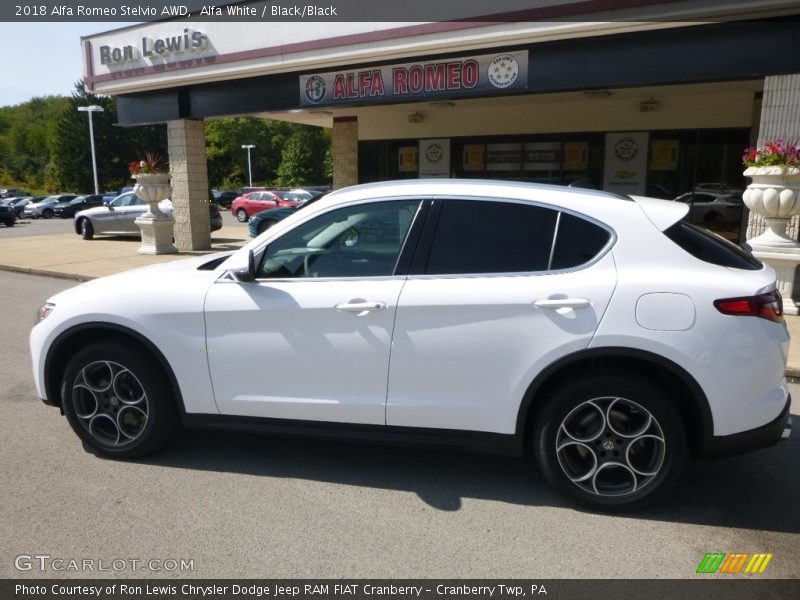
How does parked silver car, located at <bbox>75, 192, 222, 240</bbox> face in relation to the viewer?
to the viewer's left

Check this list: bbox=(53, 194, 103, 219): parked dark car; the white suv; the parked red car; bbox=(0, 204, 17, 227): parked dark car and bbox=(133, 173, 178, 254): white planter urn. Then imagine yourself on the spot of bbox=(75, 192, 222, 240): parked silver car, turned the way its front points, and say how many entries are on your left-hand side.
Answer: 2

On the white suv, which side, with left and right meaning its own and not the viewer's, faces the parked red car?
right

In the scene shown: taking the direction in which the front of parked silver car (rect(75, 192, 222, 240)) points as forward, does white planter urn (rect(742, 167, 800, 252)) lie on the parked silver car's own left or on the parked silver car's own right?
on the parked silver car's own left

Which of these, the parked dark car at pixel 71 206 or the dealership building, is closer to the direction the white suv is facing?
the parked dark car

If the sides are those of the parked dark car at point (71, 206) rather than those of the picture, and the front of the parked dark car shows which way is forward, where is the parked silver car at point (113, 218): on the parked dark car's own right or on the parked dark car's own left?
on the parked dark car's own left

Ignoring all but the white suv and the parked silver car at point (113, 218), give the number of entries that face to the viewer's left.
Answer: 2

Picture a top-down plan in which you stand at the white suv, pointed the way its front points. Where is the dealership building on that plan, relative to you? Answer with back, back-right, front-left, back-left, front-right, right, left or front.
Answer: right

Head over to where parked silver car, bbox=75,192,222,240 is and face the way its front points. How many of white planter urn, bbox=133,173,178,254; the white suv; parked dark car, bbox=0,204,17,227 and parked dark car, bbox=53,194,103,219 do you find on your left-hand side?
2

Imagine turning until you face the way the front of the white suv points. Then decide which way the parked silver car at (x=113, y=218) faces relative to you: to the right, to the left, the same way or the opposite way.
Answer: the same way

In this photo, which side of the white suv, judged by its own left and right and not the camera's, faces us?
left

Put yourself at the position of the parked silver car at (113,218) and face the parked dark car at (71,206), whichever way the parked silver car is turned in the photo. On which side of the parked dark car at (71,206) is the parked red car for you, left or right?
right

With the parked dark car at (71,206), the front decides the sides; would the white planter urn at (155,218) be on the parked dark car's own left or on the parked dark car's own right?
on the parked dark car's own left

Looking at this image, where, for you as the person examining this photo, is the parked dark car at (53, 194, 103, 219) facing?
facing the viewer and to the left of the viewer
